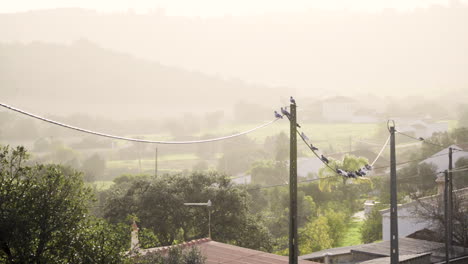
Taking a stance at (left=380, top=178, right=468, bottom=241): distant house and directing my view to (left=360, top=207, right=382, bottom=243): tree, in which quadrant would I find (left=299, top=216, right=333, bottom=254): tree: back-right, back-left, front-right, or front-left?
front-left
